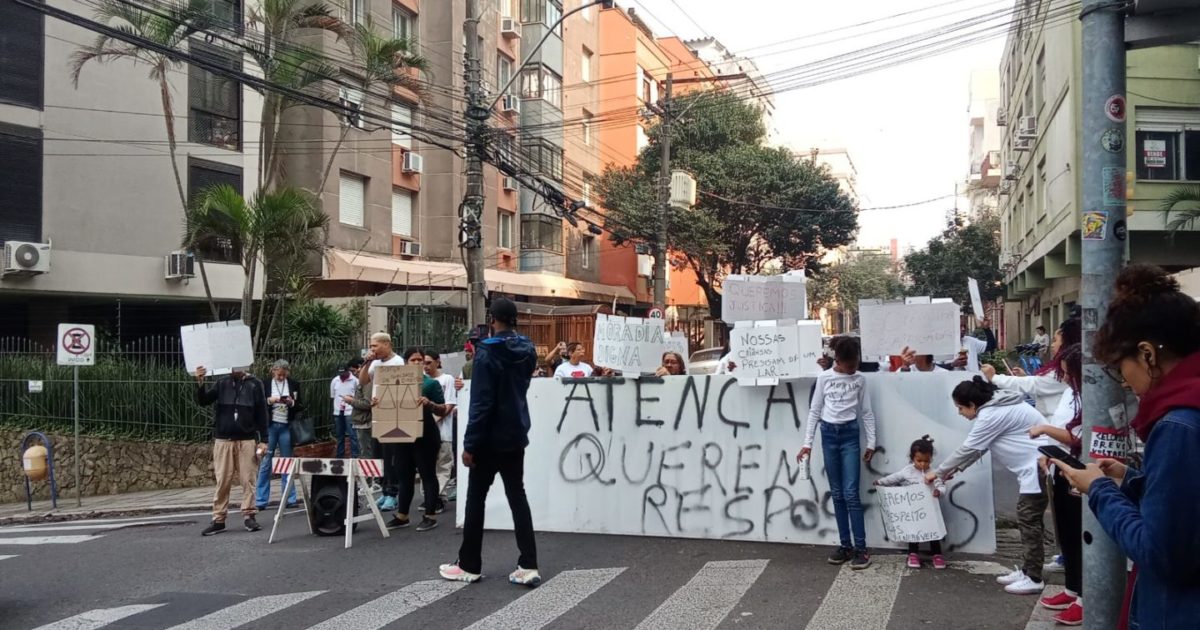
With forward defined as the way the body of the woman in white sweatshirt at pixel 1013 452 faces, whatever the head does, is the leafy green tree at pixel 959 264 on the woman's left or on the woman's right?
on the woman's right

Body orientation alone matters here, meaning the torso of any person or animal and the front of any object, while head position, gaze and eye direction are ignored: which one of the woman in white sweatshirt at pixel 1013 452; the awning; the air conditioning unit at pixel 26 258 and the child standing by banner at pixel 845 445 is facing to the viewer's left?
the woman in white sweatshirt

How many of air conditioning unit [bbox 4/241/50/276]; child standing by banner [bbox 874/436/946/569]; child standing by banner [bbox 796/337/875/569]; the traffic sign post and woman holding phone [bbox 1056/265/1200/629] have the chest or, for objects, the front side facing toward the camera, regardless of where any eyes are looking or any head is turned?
4

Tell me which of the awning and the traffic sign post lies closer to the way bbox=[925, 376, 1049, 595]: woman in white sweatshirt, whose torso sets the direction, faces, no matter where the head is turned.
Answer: the traffic sign post

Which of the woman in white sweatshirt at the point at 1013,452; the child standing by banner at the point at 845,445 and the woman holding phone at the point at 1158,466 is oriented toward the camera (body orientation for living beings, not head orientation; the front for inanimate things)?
the child standing by banner

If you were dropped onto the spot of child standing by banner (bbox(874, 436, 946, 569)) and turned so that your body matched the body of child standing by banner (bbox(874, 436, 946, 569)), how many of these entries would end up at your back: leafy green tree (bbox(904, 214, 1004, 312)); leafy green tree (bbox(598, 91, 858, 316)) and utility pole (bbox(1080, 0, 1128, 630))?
2

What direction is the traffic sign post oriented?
toward the camera

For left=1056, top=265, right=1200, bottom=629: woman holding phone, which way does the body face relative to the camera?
to the viewer's left

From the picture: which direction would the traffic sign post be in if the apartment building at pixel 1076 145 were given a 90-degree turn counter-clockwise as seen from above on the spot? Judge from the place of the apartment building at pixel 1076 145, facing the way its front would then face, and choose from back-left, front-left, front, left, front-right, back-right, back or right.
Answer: right

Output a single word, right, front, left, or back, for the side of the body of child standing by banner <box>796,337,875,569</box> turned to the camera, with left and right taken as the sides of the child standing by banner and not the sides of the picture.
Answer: front

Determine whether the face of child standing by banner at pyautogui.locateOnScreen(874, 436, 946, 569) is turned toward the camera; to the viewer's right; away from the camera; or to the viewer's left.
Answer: toward the camera

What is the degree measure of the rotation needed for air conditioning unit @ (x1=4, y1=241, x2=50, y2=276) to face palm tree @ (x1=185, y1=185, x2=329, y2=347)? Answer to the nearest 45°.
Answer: approximately 45° to its left

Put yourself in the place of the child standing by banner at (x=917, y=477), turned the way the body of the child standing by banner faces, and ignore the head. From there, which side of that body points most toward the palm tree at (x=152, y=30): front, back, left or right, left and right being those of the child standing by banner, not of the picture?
right

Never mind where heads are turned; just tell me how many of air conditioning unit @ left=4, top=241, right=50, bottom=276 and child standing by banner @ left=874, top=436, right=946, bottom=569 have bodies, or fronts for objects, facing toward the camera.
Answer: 2

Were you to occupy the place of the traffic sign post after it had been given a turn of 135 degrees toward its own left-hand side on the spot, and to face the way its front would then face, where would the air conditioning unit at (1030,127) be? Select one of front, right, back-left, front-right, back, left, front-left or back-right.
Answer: front-right

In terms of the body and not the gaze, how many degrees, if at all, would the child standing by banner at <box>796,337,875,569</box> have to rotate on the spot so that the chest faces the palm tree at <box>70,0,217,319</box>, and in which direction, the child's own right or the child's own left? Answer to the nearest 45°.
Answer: approximately 135° to the child's own right

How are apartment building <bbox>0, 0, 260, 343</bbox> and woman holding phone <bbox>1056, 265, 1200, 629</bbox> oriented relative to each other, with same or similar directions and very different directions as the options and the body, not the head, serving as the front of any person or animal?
very different directions

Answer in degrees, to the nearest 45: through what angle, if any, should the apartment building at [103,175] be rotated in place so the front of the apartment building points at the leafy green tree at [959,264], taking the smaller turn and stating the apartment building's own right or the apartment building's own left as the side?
approximately 45° to the apartment building's own left

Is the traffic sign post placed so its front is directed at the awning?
no

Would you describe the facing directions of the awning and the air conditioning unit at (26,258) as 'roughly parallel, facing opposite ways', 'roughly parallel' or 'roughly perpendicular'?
roughly parallel

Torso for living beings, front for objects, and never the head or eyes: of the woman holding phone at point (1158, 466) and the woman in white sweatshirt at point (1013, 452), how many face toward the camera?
0
